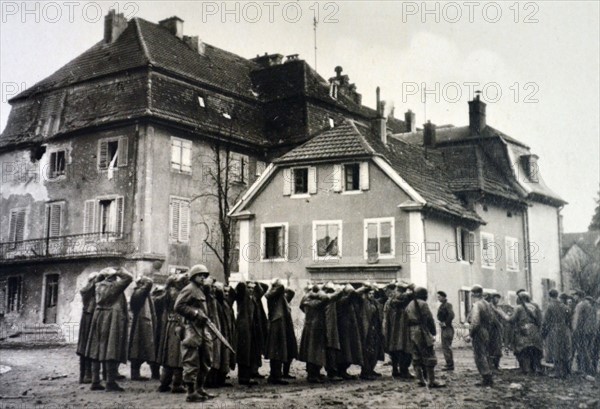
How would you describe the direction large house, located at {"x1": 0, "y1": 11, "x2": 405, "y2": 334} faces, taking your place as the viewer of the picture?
facing the viewer and to the left of the viewer

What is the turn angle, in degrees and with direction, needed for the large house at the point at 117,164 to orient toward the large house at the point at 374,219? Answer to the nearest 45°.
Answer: approximately 135° to its left
